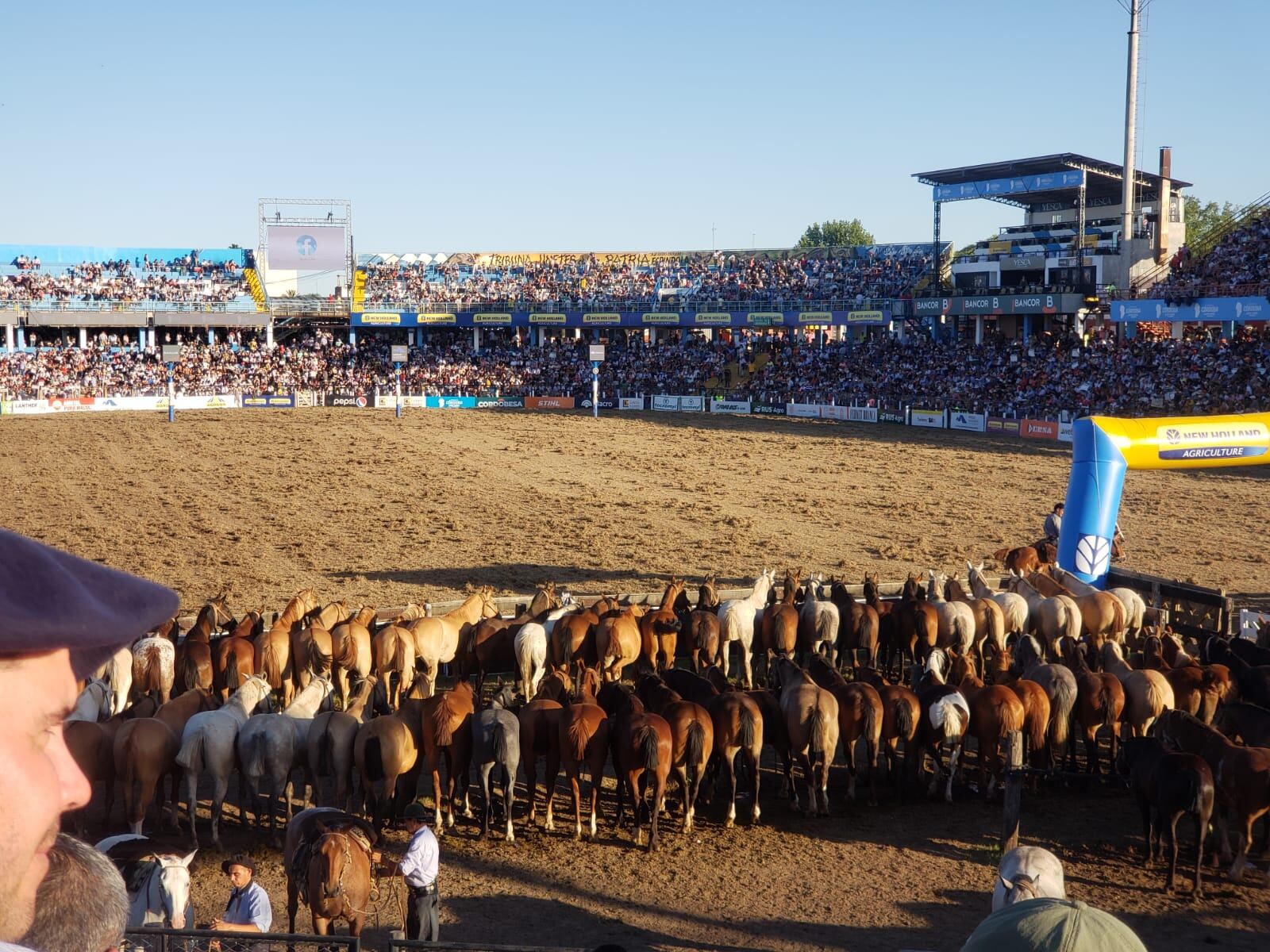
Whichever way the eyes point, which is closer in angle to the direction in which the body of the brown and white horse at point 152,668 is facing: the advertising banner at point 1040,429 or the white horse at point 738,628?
the advertising banner

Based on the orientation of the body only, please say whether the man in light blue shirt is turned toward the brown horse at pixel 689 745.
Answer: no

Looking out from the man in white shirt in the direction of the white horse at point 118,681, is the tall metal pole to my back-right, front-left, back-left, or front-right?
front-right

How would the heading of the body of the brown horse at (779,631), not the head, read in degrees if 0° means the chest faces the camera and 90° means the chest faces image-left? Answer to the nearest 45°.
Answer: approximately 180°

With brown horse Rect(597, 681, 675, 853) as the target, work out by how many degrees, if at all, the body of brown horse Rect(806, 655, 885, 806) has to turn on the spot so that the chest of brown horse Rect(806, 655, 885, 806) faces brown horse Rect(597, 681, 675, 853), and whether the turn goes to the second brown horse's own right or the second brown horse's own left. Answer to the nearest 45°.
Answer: approximately 90° to the second brown horse's own left

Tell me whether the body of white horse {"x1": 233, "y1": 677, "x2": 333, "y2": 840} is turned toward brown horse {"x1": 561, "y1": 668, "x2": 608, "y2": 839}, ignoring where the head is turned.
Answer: no

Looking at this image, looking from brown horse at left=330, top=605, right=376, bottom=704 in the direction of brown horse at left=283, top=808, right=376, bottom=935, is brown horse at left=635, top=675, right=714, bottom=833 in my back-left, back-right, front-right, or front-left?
front-left

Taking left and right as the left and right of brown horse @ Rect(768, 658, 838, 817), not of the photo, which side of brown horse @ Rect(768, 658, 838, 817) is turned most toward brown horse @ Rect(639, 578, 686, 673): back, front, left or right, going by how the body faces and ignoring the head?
front

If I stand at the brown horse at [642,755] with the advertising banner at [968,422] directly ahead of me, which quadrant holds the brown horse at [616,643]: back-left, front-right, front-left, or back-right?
front-left

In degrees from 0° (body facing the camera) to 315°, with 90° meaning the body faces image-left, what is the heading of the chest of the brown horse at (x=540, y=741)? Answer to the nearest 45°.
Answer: approximately 180°

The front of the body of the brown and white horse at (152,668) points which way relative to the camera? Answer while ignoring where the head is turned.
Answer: away from the camera

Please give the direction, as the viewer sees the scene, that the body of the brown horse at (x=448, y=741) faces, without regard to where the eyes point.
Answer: away from the camera

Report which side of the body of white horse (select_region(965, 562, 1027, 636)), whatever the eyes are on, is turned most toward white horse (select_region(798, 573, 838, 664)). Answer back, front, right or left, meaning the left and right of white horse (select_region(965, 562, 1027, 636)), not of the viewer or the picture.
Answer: left

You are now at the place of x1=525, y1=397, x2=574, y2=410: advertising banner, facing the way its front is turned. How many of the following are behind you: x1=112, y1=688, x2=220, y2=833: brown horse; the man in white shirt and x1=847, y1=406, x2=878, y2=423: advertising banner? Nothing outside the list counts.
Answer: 0

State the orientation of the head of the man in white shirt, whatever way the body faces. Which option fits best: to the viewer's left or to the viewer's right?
to the viewer's left

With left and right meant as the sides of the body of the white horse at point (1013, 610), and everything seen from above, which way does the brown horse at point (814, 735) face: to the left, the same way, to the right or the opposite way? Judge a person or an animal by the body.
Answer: the same way

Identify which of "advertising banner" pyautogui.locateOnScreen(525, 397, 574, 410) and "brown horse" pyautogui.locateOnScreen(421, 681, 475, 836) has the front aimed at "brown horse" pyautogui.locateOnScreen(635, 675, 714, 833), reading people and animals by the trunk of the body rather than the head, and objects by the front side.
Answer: the advertising banner
